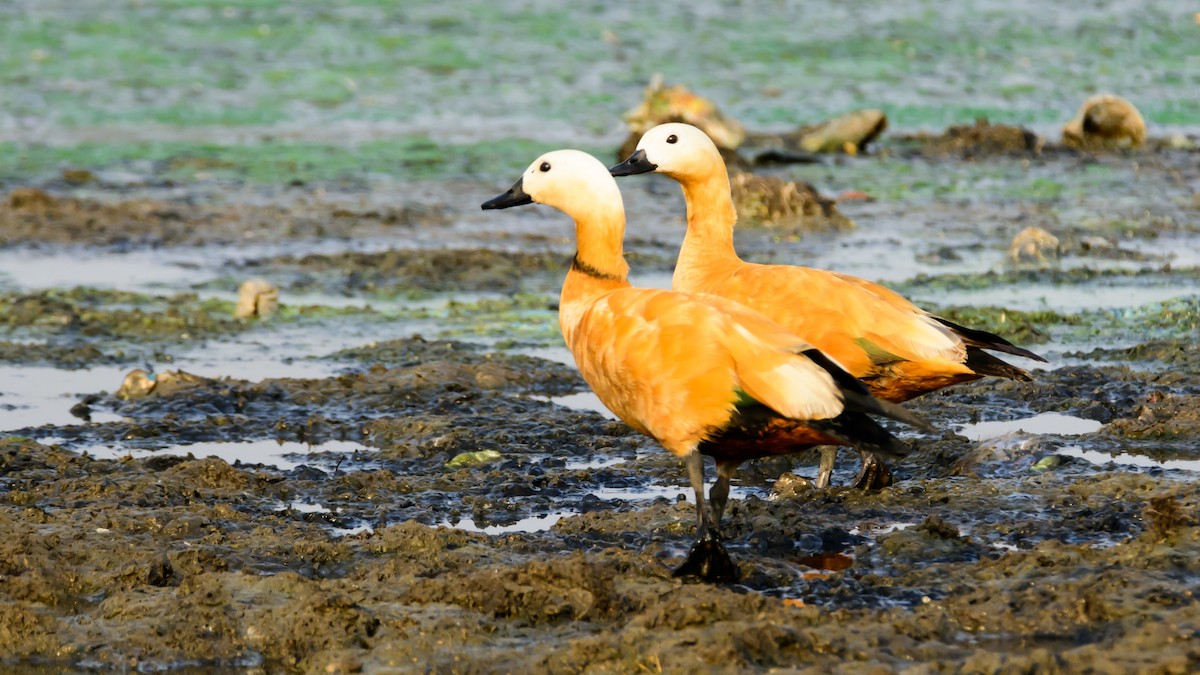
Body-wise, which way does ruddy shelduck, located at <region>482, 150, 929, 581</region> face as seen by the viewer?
to the viewer's left

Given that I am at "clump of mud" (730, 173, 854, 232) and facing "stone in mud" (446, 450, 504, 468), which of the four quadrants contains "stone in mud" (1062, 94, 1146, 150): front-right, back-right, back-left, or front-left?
back-left

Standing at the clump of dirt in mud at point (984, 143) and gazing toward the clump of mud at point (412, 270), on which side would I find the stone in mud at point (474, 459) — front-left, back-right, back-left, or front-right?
front-left

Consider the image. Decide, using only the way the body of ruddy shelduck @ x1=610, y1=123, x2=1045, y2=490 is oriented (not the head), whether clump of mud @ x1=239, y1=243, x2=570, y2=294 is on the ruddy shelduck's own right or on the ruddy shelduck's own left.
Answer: on the ruddy shelduck's own right

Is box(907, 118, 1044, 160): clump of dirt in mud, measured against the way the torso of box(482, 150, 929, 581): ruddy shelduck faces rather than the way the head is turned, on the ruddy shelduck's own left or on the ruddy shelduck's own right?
on the ruddy shelduck's own right

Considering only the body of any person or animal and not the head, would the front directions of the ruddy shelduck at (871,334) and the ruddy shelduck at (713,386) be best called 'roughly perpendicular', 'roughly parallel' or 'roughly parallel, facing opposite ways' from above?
roughly parallel

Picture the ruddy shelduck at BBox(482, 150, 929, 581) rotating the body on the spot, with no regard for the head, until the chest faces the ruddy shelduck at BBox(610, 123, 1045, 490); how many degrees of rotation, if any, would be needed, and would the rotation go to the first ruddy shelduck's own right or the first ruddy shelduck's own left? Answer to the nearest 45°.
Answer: approximately 135° to the first ruddy shelduck's own right

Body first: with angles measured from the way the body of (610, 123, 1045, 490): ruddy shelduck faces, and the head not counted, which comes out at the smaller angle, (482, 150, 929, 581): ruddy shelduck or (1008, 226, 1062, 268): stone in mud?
the ruddy shelduck

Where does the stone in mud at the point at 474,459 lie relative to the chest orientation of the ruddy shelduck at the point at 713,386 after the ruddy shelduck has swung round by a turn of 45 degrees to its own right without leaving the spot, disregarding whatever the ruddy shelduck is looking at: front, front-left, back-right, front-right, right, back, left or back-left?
front

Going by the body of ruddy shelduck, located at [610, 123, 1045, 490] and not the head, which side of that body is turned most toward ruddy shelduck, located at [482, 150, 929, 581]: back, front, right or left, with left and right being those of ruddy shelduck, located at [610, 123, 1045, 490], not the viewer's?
left

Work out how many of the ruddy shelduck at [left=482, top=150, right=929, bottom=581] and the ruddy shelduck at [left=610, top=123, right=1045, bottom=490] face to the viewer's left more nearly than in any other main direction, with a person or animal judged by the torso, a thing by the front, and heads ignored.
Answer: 2

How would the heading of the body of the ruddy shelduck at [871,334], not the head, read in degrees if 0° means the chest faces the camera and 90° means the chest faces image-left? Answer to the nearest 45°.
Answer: approximately 90°
